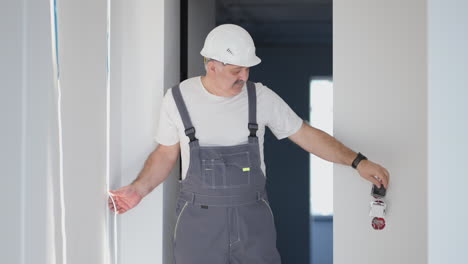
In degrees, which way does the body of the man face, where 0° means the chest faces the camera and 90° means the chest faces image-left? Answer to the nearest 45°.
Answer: approximately 0°
